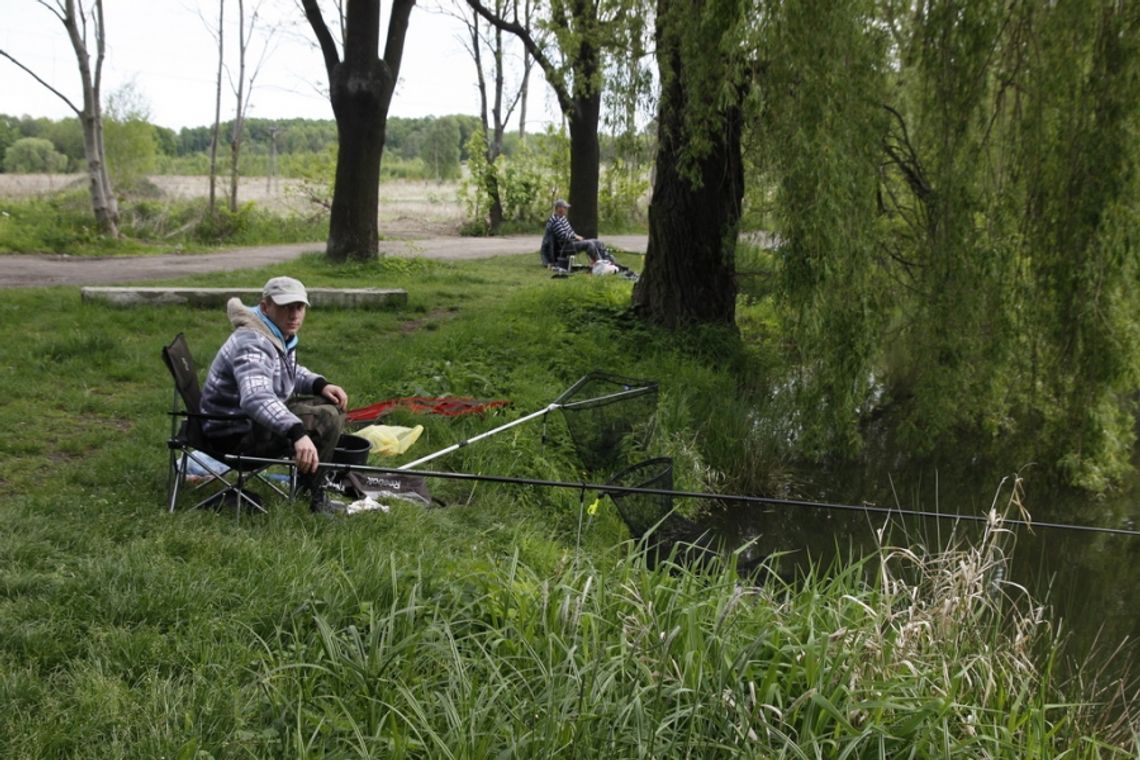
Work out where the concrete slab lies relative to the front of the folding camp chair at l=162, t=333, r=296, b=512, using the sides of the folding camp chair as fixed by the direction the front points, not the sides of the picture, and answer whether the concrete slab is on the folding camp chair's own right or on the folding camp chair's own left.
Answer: on the folding camp chair's own left

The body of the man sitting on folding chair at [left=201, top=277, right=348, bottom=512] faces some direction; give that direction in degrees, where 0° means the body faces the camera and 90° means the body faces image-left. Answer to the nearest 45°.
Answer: approximately 270°

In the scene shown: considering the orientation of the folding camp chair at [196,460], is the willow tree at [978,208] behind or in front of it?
in front

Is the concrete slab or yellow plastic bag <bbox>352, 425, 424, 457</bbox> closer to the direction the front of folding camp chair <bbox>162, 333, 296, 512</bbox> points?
the yellow plastic bag

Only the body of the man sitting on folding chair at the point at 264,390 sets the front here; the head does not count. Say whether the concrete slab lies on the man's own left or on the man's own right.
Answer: on the man's own left

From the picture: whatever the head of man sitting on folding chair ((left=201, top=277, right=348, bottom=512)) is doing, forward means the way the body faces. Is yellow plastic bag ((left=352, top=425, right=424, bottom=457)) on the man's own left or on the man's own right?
on the man's own left

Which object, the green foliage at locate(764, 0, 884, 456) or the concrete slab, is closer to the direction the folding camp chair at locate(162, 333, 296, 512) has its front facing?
the green foliage

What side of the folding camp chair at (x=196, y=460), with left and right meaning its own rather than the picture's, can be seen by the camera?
right

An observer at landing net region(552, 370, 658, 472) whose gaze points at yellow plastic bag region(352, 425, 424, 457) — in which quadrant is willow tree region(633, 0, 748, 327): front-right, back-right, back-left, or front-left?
back-right

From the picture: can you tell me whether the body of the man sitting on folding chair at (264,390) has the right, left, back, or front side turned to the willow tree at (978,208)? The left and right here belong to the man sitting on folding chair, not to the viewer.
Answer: front
